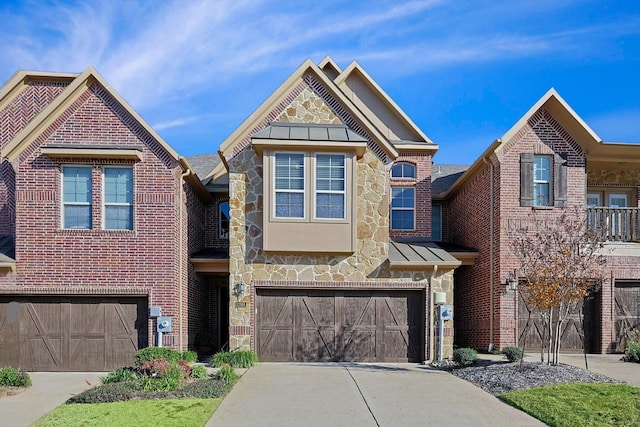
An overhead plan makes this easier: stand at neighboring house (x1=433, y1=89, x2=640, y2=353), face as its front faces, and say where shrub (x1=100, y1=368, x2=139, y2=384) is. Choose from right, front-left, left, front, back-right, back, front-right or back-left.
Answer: front-right

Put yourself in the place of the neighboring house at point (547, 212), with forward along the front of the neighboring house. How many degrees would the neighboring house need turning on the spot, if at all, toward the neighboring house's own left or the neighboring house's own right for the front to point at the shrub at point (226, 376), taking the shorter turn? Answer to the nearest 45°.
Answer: approximately 45° to the neighboring house's own right

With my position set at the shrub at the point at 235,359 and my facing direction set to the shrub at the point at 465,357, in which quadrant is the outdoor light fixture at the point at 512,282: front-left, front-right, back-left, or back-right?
front-left

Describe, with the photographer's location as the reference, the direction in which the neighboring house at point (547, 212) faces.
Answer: facing the viewer

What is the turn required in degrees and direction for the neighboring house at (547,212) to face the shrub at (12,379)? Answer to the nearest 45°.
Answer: approximately 45° to its right

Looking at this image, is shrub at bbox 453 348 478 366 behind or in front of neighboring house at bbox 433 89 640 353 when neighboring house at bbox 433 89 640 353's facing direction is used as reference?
in front

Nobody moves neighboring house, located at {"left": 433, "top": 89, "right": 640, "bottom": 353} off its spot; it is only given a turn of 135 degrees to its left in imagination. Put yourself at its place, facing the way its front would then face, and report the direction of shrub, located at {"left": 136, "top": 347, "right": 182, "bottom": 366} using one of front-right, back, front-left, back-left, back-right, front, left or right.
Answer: back

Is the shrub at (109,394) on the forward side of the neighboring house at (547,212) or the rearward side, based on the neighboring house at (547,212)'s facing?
on the forward side
